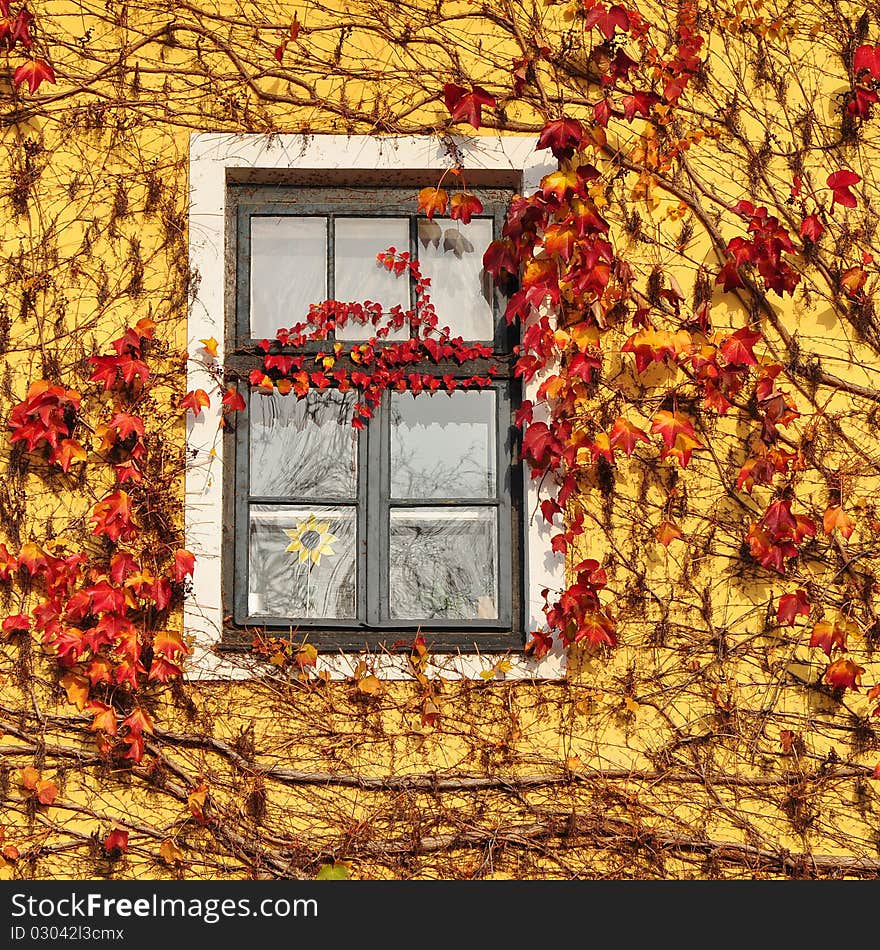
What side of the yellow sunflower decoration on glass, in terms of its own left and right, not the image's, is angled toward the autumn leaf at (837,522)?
left

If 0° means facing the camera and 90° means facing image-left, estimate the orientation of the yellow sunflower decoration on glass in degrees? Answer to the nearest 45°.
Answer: approximately 0°

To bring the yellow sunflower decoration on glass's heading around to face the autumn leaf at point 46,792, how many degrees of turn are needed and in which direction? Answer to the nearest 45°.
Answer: approximately 90° to its right

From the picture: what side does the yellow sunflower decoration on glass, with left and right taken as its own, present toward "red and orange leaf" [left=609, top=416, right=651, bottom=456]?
left

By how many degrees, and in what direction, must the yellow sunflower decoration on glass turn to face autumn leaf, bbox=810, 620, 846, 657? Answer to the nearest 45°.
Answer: approximately 90° to its left

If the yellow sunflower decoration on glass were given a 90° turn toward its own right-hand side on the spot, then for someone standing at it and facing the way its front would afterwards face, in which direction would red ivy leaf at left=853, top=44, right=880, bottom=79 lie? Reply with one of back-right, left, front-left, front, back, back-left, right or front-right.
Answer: back

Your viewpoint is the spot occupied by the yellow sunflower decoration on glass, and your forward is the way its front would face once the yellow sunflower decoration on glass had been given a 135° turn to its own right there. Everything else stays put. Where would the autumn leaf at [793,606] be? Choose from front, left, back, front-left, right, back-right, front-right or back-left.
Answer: back-right

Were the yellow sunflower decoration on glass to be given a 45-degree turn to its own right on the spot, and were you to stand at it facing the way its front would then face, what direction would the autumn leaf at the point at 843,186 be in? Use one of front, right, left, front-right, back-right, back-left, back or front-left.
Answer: back-left
